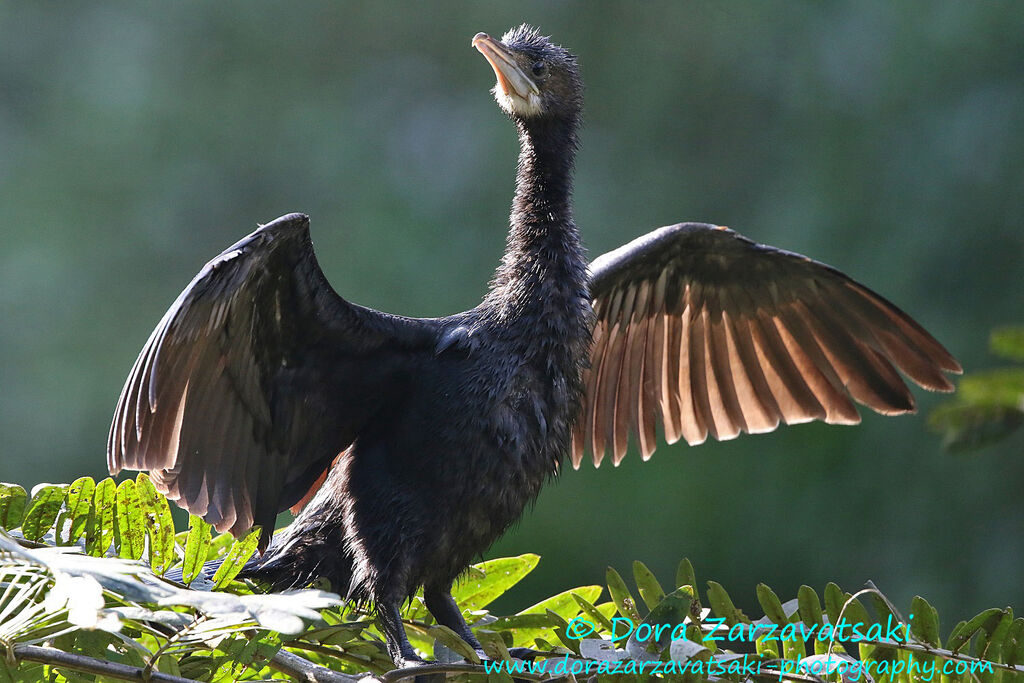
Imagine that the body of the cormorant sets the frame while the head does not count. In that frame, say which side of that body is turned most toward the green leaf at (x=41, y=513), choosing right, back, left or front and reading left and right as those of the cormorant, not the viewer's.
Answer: right

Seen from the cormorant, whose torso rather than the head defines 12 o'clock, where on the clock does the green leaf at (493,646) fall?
The green leaf is roughly at 1 o'clock from the cormorant.

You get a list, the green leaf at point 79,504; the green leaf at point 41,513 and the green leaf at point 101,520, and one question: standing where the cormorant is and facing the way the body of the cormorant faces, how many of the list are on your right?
3

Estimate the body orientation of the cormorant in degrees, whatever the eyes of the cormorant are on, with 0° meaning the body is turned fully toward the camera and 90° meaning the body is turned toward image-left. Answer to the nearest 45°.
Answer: approximately 315°
